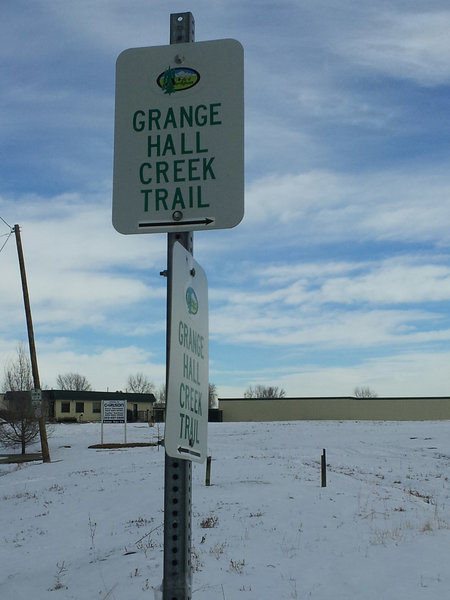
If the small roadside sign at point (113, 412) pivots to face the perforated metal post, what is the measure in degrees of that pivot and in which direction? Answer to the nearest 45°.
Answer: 0° — it already faces it

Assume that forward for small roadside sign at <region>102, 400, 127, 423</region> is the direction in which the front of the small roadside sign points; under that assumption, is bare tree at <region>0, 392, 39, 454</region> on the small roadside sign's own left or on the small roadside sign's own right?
on the small roadside sign's own right

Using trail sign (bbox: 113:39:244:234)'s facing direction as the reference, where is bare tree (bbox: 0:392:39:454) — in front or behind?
behind

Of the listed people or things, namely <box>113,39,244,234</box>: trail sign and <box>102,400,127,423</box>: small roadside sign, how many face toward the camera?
2

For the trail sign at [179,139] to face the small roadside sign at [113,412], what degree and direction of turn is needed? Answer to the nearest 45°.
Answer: approximately 180°

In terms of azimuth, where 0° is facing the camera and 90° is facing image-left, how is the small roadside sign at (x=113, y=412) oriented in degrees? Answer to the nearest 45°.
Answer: approximately 0°
